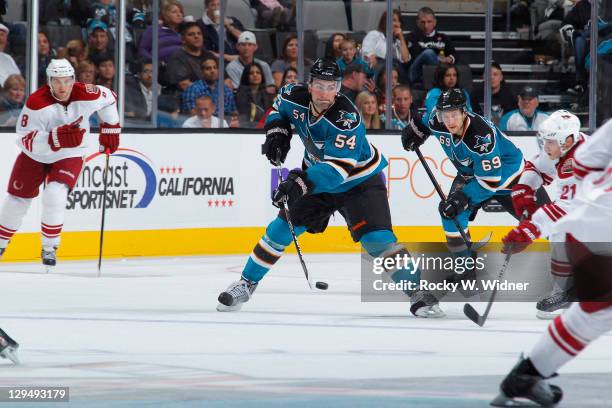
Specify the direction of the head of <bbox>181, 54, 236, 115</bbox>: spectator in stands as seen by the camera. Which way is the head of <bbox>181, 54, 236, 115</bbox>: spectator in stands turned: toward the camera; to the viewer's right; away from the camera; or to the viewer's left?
toward the camera

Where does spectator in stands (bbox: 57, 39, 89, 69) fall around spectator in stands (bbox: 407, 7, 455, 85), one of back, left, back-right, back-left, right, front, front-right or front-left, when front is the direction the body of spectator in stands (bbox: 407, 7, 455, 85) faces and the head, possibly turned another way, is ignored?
front-right

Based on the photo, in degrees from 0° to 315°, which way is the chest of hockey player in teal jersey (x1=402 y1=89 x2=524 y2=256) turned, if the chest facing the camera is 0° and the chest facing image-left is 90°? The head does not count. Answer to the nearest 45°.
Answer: approximately 45°

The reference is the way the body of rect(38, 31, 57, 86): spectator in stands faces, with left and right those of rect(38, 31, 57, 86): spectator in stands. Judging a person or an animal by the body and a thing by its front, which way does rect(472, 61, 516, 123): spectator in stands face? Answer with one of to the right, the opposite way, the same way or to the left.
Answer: the same way

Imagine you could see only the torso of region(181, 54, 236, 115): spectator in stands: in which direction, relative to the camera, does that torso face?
toward the camera

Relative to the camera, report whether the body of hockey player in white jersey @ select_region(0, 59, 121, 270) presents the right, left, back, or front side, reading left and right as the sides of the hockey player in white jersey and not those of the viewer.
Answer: front

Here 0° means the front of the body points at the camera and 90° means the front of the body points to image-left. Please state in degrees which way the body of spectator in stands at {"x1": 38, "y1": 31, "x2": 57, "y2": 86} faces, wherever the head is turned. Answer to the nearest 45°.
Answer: approximately 0°

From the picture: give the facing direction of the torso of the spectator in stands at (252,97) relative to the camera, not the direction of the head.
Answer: toward the camera

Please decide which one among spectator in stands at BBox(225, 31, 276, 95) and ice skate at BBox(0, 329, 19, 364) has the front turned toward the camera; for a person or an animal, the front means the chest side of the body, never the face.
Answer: the spectator in stands

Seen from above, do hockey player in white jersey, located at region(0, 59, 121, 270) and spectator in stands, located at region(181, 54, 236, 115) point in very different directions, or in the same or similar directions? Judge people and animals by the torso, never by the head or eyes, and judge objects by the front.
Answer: same or similar directions

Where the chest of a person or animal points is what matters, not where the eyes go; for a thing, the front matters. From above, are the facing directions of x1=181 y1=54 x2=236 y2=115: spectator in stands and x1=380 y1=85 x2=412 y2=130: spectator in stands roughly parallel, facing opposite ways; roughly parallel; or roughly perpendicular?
roughly parallel

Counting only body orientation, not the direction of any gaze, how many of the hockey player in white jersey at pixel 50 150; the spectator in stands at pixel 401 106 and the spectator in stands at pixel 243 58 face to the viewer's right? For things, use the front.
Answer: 0

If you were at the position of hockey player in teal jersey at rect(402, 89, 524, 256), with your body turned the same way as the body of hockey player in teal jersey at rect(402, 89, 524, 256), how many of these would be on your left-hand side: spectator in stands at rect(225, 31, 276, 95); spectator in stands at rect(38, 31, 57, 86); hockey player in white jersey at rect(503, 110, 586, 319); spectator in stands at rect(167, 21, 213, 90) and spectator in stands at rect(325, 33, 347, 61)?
1

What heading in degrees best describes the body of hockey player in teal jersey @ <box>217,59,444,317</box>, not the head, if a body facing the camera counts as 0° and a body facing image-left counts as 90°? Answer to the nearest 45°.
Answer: approximately 45°
